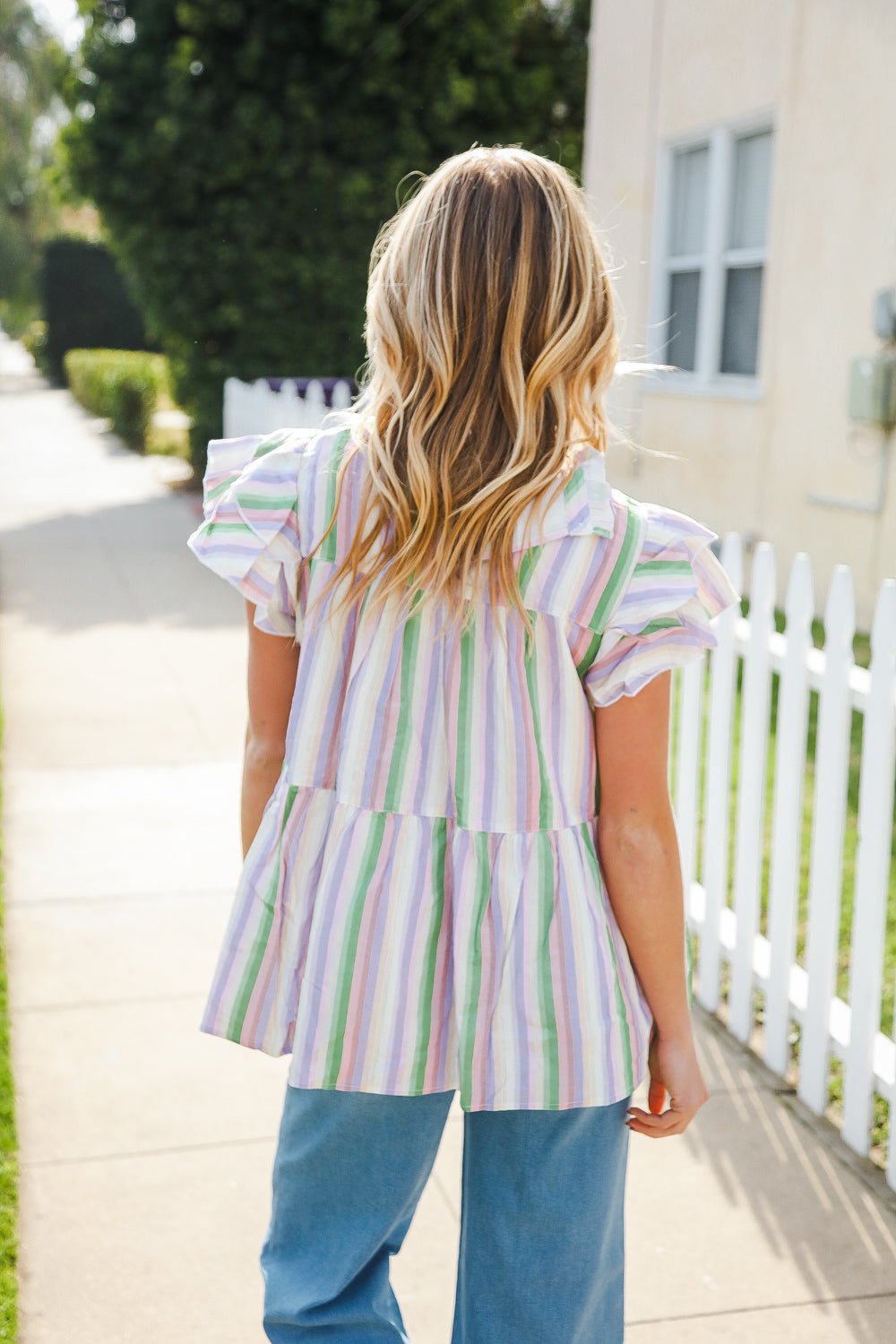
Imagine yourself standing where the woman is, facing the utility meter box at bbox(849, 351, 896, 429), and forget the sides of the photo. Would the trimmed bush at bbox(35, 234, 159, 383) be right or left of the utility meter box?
left

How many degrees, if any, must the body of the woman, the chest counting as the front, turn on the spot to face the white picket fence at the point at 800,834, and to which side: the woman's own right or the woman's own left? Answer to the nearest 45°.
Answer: approximately 45° to the woman's own right

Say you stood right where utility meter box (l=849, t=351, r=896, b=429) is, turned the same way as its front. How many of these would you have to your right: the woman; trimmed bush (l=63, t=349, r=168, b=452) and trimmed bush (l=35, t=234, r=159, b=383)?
2

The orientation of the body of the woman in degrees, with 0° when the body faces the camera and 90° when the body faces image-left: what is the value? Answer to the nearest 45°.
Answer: approximately 180°

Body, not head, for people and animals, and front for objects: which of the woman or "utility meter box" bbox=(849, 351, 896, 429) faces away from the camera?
the woman

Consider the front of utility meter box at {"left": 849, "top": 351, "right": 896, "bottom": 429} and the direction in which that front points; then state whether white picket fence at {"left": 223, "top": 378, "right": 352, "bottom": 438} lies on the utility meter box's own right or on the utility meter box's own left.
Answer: on the utility meter box's own right

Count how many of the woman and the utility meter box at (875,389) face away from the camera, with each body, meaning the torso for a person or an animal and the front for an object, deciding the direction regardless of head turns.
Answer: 1

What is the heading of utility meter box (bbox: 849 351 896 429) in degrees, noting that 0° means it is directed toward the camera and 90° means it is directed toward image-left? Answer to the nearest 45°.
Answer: approximately 45°

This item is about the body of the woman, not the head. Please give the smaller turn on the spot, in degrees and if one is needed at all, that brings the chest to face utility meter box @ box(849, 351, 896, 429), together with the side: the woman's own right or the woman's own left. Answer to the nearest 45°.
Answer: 0° — they already face it

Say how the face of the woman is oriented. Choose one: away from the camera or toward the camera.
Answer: away from the camera

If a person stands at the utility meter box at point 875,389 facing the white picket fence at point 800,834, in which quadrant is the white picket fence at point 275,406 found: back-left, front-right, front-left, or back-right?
back-right

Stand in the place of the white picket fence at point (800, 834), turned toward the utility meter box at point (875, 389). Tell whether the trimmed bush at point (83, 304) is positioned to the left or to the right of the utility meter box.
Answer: left
